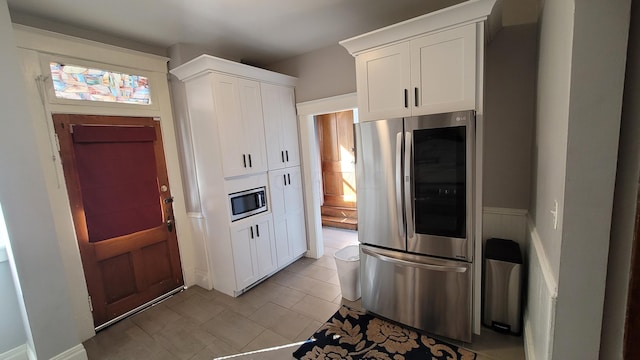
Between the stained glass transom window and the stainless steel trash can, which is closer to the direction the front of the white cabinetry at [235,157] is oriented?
the stainless steel trash can

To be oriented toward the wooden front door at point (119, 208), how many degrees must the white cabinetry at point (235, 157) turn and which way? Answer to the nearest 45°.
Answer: approximately 135° to its right

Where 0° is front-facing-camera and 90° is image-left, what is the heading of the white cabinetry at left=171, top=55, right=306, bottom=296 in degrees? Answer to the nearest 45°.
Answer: approximately 315°

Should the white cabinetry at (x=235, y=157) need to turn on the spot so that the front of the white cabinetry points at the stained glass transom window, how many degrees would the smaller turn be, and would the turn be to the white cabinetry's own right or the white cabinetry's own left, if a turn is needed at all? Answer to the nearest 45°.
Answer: approximately 135° to the white cabinetry's own right

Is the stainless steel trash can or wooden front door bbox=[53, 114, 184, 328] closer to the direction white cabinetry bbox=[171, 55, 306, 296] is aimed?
the stainless steel trash can
